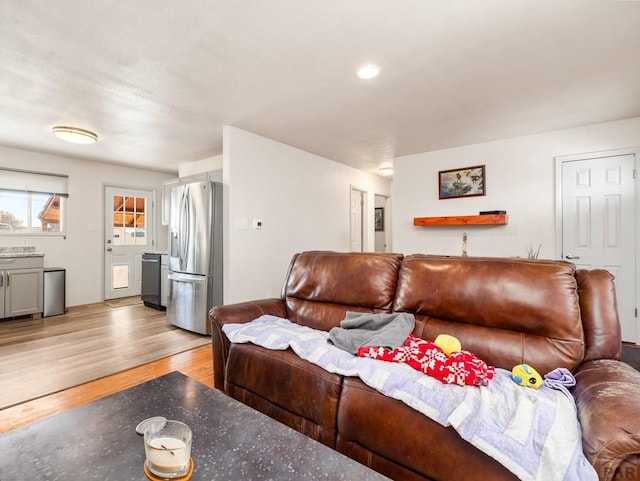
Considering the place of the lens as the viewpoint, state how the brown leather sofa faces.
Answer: facing the viewer and to the left of the viewer

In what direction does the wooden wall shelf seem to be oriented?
toward the camera

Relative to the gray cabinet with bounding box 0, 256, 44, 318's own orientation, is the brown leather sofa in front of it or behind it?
in front

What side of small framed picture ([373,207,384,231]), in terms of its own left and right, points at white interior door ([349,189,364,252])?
front

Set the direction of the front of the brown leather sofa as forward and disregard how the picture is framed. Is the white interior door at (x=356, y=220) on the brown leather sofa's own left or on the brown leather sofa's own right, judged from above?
on the brown leather sofa's own right

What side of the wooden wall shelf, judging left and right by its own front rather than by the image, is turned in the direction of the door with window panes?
right

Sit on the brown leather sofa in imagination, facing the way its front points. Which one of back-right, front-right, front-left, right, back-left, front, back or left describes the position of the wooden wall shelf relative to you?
back-right

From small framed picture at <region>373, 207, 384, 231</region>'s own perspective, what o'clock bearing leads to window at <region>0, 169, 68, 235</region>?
The window is roughly at 2 o'clock from the small framed picture.

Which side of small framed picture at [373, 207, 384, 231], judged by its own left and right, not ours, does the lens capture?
front

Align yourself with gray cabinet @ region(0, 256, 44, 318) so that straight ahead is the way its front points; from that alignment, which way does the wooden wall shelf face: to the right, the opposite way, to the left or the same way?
to the right

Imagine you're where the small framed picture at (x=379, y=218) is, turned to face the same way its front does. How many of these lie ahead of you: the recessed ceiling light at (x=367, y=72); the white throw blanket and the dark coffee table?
3

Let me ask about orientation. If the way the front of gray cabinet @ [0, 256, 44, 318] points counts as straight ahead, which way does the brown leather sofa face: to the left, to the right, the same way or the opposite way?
to the right

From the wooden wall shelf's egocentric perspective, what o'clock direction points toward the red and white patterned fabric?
The red and white patterned fabric is roughly at 12 o'clock from the wooden wall shelf.
